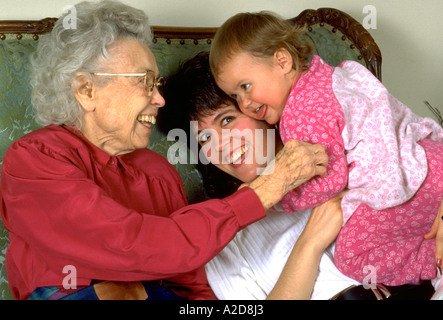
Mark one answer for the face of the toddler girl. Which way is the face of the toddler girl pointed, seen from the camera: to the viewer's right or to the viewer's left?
to the viewer's left

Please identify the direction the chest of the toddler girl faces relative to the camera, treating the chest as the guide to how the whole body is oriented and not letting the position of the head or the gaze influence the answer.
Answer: to the viewer's left

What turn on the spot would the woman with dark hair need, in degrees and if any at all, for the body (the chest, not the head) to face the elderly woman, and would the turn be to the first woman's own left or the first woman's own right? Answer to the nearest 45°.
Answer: approximately 45° to the first woman's own right

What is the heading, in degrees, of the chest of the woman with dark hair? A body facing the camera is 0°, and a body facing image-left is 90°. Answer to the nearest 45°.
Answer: approximately 0°

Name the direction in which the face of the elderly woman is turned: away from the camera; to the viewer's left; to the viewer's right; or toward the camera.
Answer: to the viewer's right
